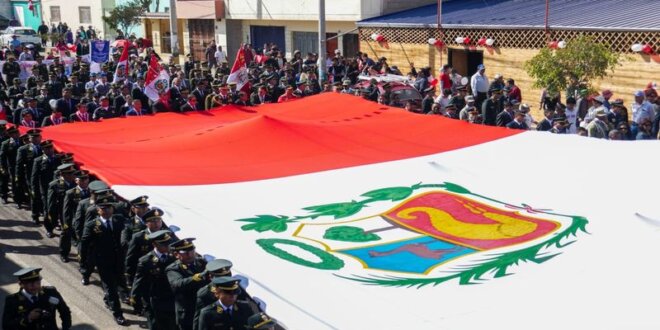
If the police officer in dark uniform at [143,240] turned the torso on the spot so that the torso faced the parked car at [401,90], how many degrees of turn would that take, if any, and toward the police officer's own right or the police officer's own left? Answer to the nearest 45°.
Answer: approximately 90° to the police officer's own left

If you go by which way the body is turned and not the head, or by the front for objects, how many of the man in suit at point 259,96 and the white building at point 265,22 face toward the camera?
2

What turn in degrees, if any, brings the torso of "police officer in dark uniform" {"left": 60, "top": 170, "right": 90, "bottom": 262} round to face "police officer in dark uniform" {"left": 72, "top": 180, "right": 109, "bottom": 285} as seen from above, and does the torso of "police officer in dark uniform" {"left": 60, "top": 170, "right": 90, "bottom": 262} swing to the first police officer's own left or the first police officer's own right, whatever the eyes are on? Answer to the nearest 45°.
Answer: approximately 45° to the first police officer's own right

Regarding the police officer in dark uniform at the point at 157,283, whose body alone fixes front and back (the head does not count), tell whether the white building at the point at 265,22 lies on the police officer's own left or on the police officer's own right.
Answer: on the police officer's own left

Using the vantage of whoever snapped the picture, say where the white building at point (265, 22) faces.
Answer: facing the viewer

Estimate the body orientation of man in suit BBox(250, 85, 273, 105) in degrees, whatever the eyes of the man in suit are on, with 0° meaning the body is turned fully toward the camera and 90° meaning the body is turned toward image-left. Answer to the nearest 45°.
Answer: approximately 0°

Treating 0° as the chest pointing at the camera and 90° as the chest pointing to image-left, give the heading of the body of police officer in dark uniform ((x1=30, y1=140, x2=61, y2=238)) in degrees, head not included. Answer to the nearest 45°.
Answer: approximately 315°

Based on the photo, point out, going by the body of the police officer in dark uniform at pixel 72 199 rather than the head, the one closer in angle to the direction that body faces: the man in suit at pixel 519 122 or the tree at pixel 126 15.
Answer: the man in suit
